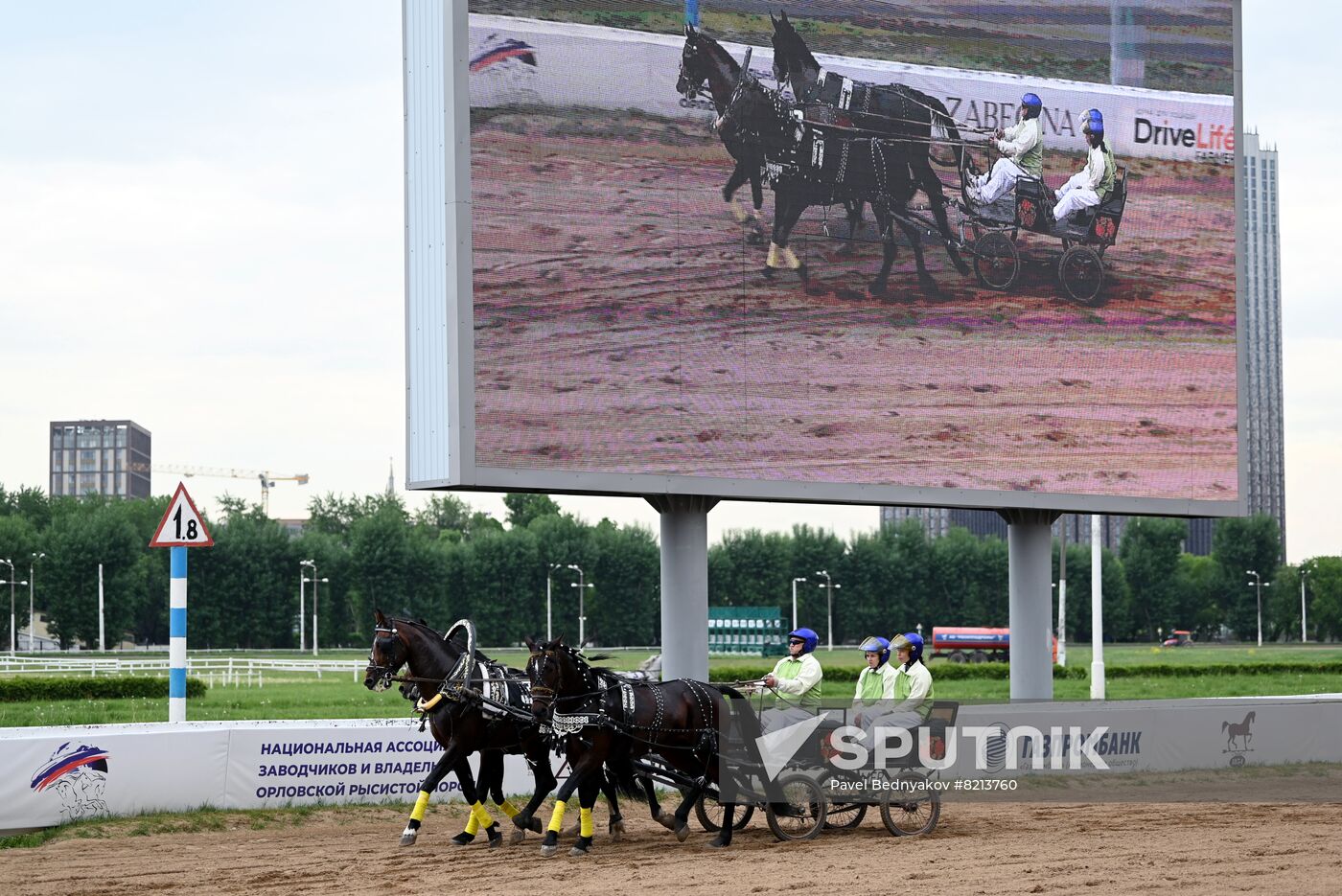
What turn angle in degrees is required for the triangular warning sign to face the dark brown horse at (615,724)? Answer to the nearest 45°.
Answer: approximately 45° to its left

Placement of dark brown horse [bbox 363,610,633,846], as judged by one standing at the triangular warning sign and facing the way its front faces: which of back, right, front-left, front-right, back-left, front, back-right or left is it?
front-left

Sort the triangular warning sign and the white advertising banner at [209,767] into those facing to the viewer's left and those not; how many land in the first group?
0

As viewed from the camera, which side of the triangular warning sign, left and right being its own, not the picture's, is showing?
front

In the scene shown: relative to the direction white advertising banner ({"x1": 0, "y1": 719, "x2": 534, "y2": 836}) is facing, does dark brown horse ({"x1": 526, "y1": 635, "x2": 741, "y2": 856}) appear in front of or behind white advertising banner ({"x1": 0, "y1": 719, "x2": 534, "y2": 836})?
in front

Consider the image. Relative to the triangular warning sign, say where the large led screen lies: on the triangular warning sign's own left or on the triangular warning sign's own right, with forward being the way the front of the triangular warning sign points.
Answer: on the triangular warning sign's own left

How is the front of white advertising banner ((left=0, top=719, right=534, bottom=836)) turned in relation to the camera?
facing the viewer and to the right of the viewer

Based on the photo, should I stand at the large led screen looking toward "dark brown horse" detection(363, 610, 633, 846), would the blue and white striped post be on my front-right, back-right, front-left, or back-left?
front-right

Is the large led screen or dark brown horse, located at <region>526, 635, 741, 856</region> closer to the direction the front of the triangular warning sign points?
the dark brown horse

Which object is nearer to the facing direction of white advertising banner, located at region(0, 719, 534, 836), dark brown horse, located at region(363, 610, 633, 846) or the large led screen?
the dark brown horse
